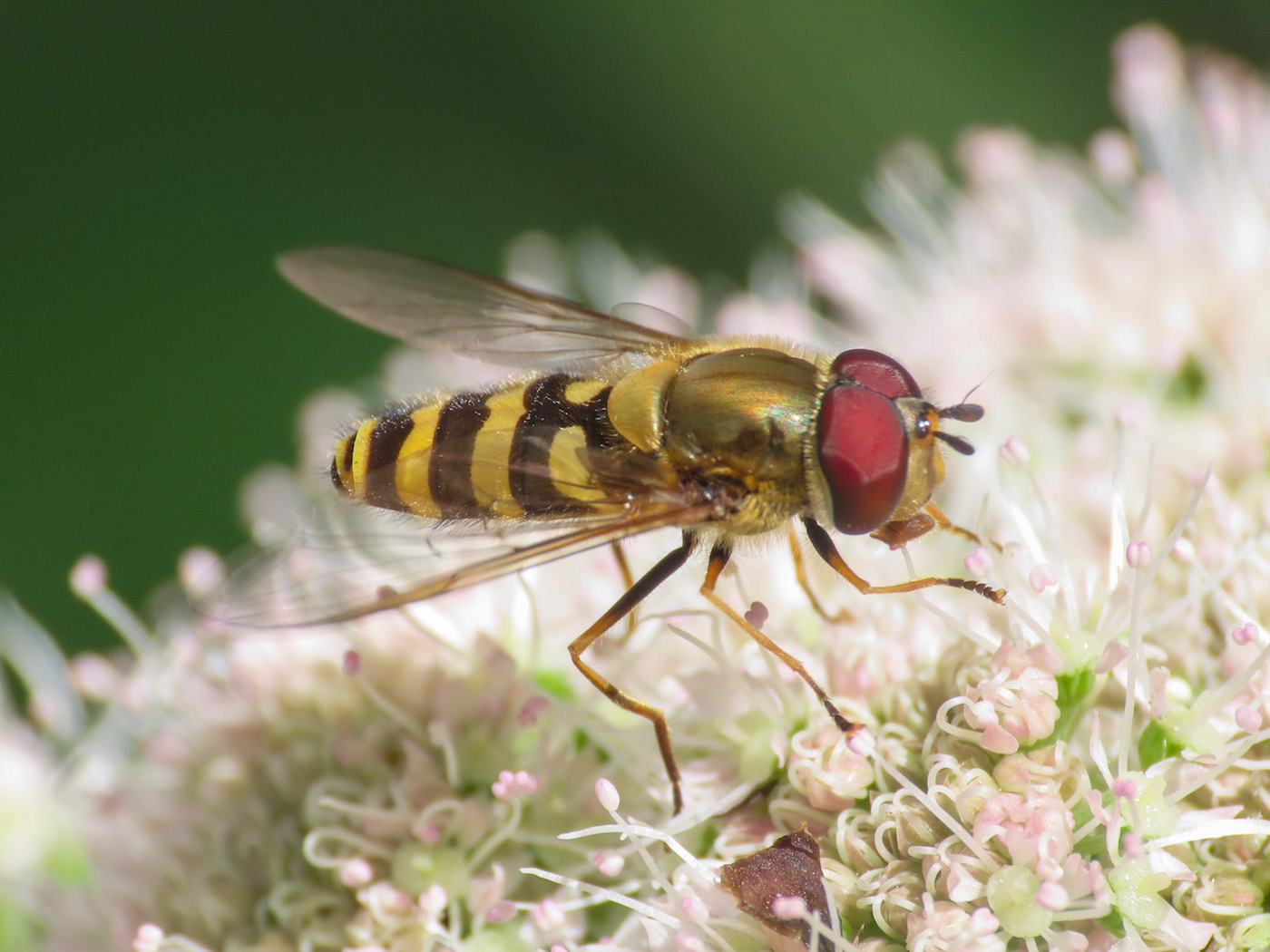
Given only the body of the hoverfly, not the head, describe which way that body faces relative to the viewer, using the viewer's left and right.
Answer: facing to the right of the viewer
